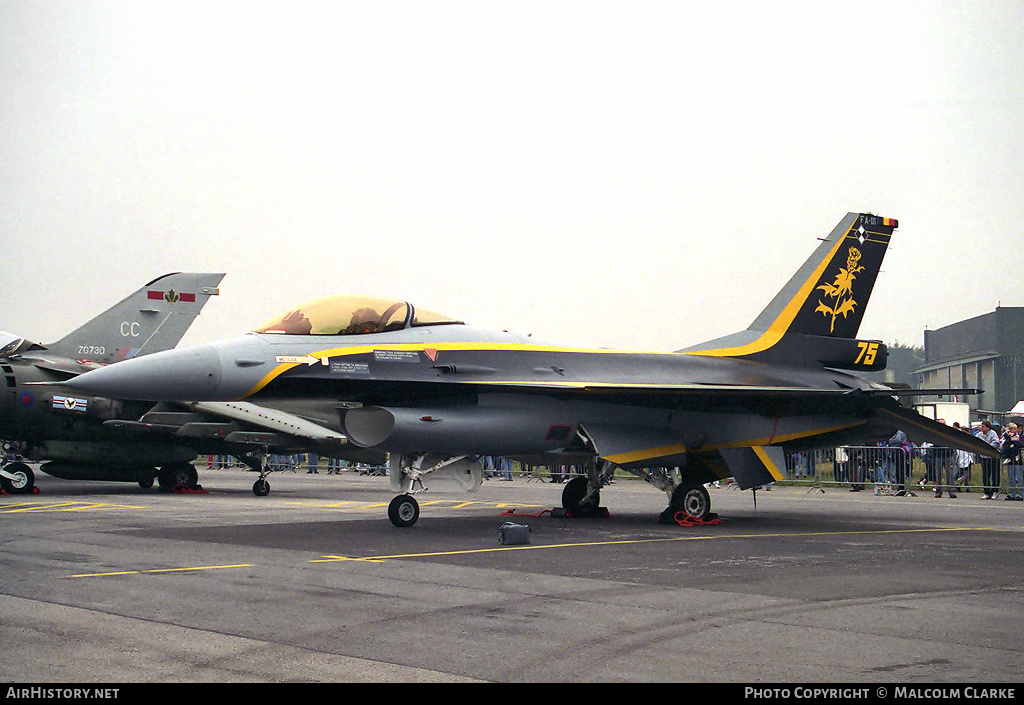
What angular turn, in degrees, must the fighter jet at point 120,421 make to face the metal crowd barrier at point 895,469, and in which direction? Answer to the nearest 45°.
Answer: approximately 135° to its left

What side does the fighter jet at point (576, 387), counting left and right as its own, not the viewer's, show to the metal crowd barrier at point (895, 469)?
back

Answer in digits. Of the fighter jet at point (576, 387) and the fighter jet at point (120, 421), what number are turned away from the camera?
0

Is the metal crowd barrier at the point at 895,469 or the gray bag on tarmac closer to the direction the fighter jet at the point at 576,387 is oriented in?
the gray bag on tarmac

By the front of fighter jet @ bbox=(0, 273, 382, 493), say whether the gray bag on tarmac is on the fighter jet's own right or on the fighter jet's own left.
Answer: on the fighter jet's own left

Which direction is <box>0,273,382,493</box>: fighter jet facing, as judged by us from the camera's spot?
facing the viewer and to the left of the viewer

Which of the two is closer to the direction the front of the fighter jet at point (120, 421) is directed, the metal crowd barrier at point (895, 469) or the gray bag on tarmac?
the gray bag on tarmac

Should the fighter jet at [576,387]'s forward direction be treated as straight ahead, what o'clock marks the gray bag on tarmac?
The gray bag on tarmac is roughly at 11 o'clock from the fighter jet.
